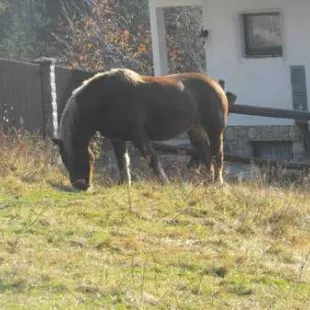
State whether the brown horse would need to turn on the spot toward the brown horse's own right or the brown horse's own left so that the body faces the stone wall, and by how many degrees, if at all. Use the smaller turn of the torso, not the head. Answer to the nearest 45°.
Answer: approximately 90° to the brown horse's own right

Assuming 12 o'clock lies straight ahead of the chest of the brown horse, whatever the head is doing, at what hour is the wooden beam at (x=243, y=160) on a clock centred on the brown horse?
The wooden beam is roughly at 4 o'clock from the brown horse.

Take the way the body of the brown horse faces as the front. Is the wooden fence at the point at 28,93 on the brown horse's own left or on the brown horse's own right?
on the brown horse's own right

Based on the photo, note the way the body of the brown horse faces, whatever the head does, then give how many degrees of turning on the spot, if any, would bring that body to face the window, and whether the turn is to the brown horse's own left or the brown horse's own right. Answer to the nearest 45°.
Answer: approximately 90° to the brown horse's own right

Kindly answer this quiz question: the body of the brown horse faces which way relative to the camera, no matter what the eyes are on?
to the viewer's left
